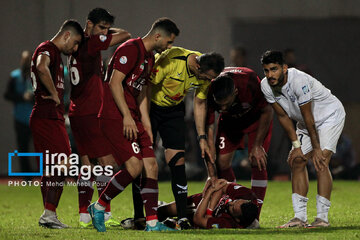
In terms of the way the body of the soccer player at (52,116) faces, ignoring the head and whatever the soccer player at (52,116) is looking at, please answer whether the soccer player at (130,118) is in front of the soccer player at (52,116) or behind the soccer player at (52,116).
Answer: in front

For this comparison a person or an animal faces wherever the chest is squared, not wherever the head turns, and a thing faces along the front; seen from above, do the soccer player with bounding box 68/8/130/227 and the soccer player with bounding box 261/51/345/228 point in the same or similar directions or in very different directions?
very different directions

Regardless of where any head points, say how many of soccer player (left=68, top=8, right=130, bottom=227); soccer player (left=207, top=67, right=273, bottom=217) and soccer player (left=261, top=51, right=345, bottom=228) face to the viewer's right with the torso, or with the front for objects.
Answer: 1

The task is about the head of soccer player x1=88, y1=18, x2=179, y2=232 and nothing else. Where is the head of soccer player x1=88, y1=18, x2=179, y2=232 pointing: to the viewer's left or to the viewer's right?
to the viewer's right

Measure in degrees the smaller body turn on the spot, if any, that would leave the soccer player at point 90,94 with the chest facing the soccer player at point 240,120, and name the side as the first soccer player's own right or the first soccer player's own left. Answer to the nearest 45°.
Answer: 0° — they already face them

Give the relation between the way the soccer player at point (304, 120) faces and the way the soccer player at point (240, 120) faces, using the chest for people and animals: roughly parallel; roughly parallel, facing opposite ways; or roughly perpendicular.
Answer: roughly parallel

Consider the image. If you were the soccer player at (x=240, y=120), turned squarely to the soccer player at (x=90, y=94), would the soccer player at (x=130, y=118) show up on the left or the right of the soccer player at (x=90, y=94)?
left

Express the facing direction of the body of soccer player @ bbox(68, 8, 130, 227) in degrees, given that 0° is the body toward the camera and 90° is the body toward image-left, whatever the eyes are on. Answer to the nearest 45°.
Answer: approximately 270°

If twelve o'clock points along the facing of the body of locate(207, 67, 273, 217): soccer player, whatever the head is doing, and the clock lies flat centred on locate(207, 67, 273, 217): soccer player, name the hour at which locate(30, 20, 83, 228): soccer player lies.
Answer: locate(30, 20, 83, 228): soccer player is roughly at 3 o'clock from locate(207, 67, 273, 217): soccer player.

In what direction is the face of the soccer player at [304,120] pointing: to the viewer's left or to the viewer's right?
to the viewer's left

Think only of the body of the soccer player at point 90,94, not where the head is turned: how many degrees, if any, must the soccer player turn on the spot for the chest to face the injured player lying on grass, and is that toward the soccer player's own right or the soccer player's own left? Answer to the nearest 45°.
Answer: approximately 45° to the soccer player's own right

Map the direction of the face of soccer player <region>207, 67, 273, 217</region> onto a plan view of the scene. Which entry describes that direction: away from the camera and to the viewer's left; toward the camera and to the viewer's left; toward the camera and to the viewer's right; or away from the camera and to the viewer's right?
toward the camera and to the viewer's left
